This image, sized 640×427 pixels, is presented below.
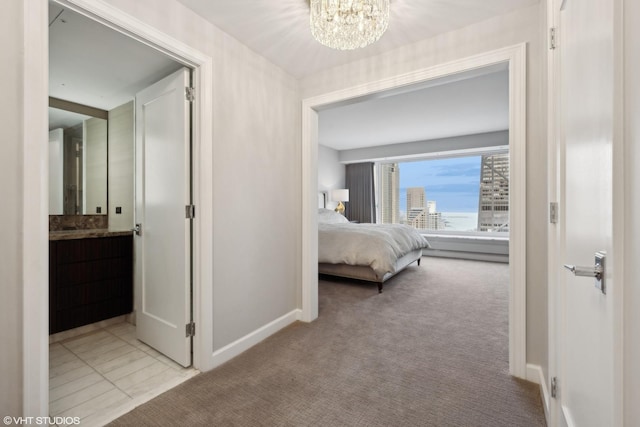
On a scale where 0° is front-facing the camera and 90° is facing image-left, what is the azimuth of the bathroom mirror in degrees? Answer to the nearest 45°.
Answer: approximately 315°

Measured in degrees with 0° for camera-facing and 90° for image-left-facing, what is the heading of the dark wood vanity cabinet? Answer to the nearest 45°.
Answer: approximately 315°
